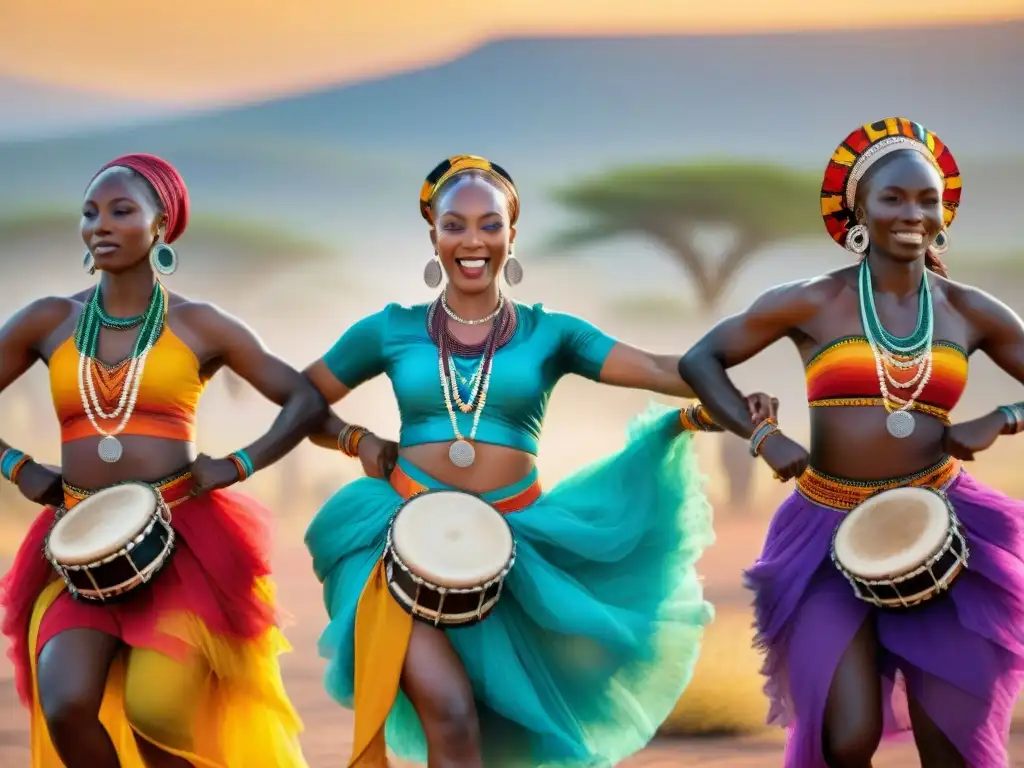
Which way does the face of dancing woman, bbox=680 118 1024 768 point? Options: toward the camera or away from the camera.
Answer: toward the camera

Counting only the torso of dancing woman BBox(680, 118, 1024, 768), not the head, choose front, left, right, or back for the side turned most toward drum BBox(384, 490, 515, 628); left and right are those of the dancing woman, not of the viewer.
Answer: right

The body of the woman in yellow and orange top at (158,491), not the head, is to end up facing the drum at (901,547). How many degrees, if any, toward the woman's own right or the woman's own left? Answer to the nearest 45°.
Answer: approximately 45° to the woman's own left

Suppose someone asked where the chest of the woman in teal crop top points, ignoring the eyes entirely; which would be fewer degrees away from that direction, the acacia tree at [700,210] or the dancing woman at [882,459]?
the dancing woman

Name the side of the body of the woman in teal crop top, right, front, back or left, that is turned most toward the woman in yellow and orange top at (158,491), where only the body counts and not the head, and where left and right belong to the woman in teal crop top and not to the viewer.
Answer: right

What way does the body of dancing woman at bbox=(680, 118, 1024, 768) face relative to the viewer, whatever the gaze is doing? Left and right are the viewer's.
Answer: facing the viewer

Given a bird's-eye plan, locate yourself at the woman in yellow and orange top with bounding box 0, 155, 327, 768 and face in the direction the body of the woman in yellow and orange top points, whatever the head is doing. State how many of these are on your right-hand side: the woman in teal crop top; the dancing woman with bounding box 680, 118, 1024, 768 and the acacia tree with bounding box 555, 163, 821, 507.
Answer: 0

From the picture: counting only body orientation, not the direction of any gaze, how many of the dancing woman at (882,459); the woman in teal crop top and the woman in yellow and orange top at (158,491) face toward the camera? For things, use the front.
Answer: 3

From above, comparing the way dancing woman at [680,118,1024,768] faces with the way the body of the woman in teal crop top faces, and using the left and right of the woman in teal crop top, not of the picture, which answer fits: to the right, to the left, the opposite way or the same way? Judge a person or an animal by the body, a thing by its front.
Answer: the same way

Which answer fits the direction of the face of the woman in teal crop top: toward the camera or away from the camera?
toward the camera

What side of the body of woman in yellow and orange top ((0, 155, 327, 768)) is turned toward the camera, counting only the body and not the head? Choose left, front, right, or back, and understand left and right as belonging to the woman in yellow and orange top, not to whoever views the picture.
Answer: front

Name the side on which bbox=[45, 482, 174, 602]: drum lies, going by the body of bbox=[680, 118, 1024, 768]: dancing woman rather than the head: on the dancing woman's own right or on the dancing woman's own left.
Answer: on the dancing woman's own right

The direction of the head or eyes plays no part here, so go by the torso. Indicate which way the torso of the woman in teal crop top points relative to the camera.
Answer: toward the camera

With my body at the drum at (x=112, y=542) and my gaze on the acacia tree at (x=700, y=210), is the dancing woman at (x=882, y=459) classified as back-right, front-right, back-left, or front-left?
front-right

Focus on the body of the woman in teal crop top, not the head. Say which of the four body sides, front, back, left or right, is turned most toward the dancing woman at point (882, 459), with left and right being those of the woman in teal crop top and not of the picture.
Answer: left

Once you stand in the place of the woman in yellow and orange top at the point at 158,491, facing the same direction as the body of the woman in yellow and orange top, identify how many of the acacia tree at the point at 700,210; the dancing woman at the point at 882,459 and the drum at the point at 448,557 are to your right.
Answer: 0
